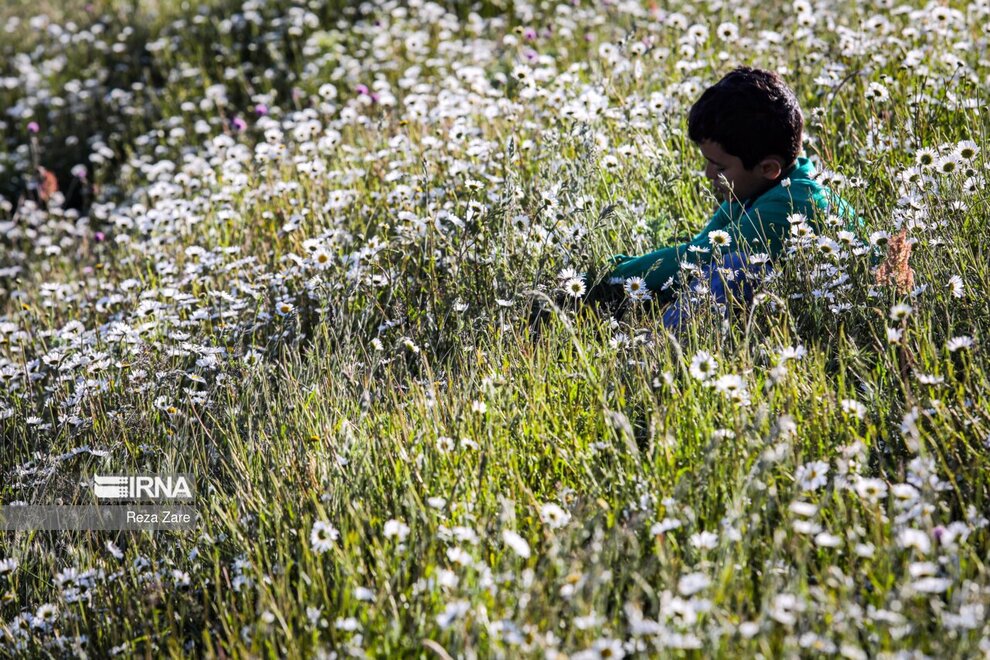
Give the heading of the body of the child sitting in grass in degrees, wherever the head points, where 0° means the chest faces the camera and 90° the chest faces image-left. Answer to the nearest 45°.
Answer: approximately 90°
